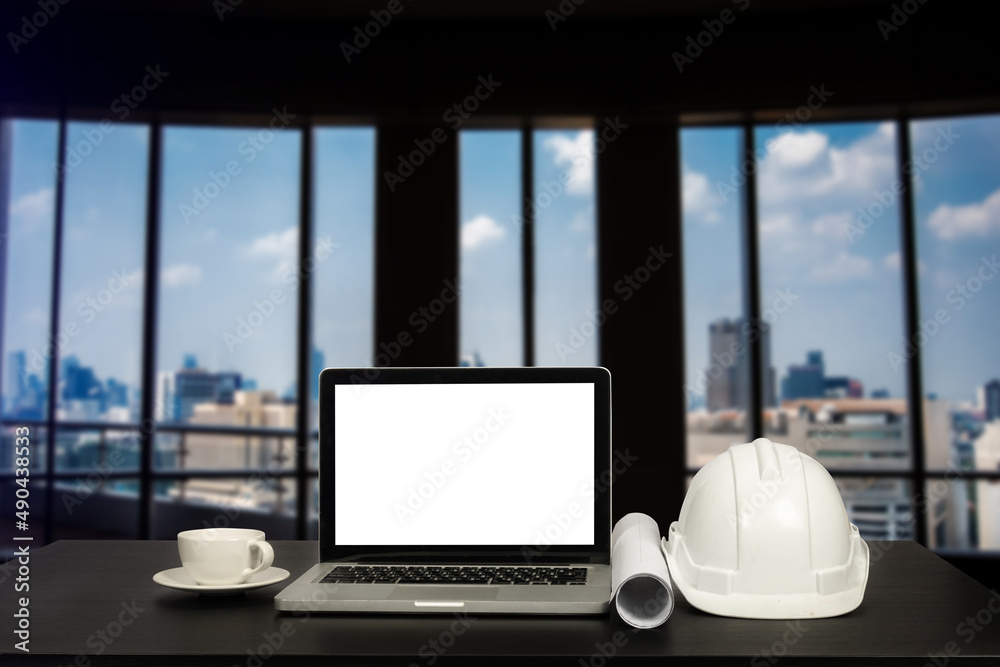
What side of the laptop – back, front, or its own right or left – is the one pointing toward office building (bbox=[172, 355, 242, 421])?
back

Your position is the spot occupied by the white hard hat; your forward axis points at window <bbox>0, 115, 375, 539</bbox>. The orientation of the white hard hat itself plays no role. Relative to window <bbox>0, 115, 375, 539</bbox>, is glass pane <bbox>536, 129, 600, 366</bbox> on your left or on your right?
right

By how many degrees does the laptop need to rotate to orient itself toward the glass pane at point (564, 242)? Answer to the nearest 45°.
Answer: approximately 180°

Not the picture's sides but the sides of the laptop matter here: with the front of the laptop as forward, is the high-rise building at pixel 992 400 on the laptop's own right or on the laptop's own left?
on the laptop's own left

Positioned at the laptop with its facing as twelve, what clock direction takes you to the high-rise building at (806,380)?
The high-rise building is roughly at 7 o'clock from the laptop.

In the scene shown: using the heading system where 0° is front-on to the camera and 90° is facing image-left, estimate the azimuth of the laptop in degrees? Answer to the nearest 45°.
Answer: approximately 0°

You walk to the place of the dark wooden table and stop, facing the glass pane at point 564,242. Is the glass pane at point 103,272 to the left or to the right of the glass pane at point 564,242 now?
left

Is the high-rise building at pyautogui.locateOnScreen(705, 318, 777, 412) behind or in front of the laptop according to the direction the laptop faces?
behind

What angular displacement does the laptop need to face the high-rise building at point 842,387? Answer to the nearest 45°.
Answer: approximately 135° to its left
